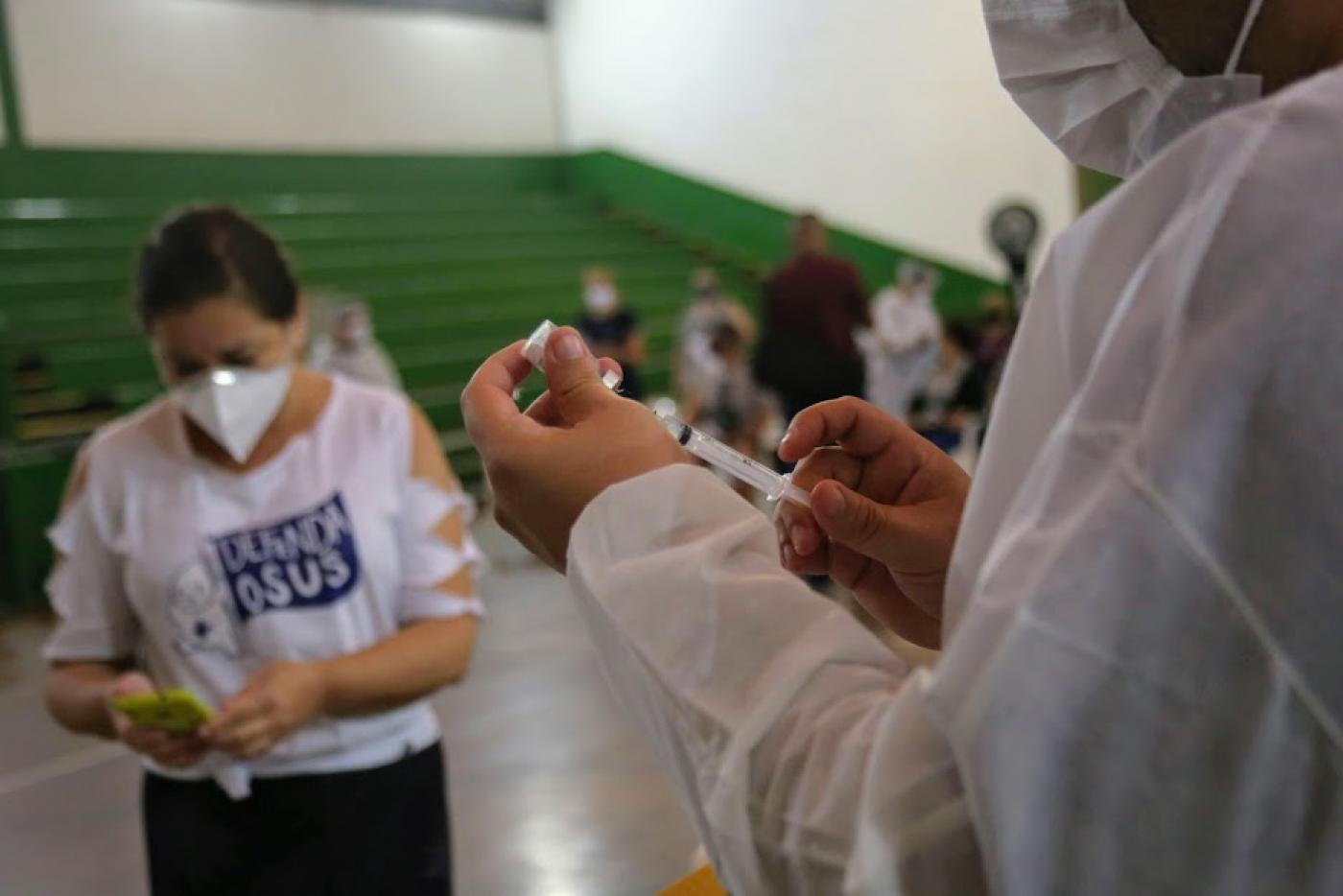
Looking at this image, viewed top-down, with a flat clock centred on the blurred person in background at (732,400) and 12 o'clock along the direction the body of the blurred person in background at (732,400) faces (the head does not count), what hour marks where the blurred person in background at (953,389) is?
the blurred person in background at (953,389) is roughly at 9 o'clock from the blurred person in background at (732,400).

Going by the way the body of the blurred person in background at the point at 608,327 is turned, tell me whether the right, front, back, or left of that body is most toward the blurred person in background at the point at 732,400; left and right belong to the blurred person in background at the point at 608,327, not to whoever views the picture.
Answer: left

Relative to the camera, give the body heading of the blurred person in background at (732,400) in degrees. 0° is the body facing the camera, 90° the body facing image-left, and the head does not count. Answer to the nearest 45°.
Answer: approximately 0°

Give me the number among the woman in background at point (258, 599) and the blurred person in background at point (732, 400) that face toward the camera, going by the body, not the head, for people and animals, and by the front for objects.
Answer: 2

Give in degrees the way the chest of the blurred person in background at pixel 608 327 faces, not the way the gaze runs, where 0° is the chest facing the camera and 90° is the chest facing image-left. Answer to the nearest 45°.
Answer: approximately 45°

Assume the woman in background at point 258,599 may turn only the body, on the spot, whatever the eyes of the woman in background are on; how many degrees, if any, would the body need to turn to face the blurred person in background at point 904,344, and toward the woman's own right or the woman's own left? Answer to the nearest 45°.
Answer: approximately 135° to the woman's own left

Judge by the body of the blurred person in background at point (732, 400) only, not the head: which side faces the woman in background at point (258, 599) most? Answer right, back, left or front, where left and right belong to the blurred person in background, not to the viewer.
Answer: front
